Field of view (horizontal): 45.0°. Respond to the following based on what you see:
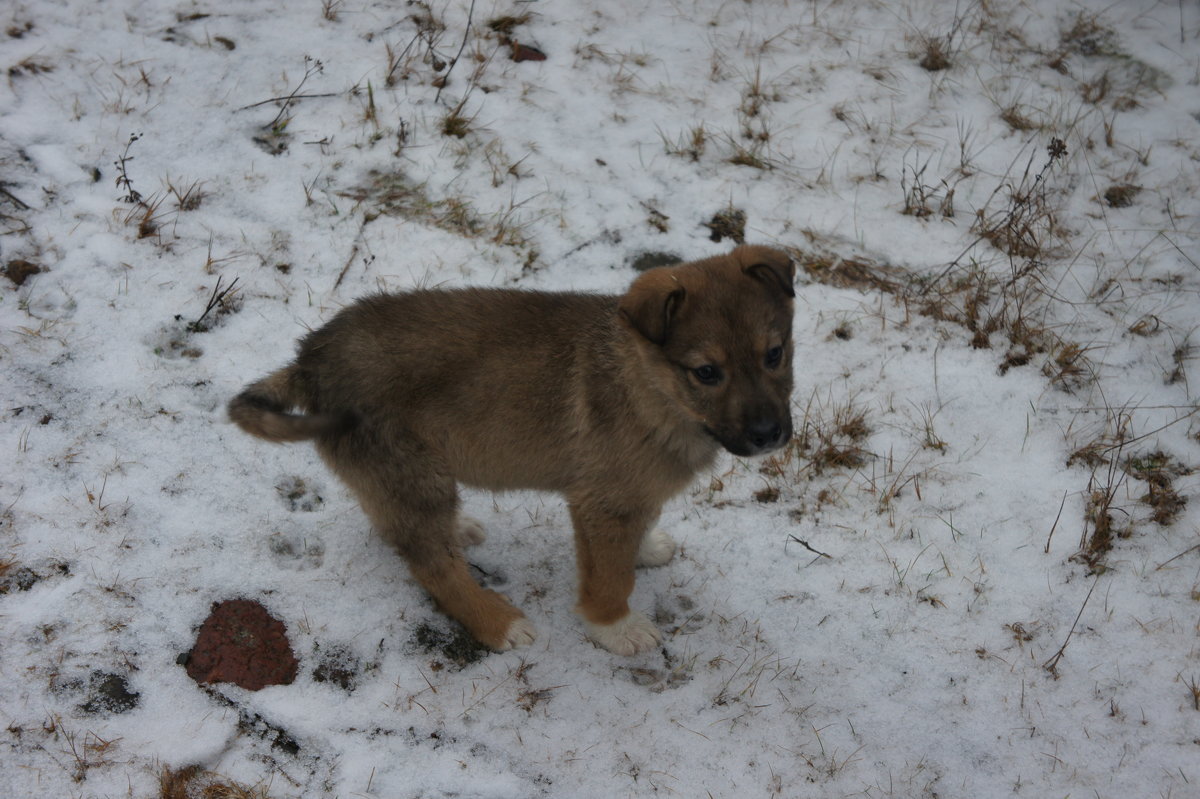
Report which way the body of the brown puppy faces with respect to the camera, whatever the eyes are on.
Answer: to the viewer's right

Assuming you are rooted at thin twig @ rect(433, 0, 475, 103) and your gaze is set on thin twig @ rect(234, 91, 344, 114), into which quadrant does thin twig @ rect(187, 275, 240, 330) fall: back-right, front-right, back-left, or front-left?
front-left

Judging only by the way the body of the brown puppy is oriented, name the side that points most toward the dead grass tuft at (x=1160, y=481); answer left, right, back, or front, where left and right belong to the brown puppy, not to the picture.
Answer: front

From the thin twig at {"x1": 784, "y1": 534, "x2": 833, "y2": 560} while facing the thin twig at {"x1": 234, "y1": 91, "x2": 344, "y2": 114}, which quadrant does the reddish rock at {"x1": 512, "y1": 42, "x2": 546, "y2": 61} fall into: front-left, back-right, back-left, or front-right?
front-right

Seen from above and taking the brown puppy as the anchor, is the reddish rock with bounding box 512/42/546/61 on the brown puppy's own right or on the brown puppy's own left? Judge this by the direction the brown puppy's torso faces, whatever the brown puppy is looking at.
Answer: on the brown puppy's own left

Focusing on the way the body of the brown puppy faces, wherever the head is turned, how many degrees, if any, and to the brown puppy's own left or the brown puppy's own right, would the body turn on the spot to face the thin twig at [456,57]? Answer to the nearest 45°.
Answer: approximately 90° to the brown puppy's own left

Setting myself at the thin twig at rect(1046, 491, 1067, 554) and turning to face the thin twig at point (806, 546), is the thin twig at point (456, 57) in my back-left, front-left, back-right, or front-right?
front-right

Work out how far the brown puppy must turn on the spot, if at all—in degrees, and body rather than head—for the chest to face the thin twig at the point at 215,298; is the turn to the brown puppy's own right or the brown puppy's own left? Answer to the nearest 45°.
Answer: approximately 135° to the brown puppy's own left

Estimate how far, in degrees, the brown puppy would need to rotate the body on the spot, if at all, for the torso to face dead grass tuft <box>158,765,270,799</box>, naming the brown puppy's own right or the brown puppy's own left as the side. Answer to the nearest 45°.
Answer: approximately 135° to the brown puppy's own right

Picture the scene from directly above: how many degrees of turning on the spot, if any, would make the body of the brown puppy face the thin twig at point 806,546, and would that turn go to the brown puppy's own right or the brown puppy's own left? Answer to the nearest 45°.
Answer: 0° — it already faces it

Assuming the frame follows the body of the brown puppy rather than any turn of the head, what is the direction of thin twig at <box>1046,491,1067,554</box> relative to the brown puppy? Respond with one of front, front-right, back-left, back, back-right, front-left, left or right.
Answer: front

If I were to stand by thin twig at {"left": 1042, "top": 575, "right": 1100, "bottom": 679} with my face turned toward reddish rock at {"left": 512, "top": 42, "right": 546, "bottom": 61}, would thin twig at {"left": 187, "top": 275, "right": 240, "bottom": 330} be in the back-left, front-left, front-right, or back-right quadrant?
front-left

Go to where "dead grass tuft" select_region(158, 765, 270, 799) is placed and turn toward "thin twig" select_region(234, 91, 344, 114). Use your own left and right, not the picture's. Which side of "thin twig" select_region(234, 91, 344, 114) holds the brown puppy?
right
